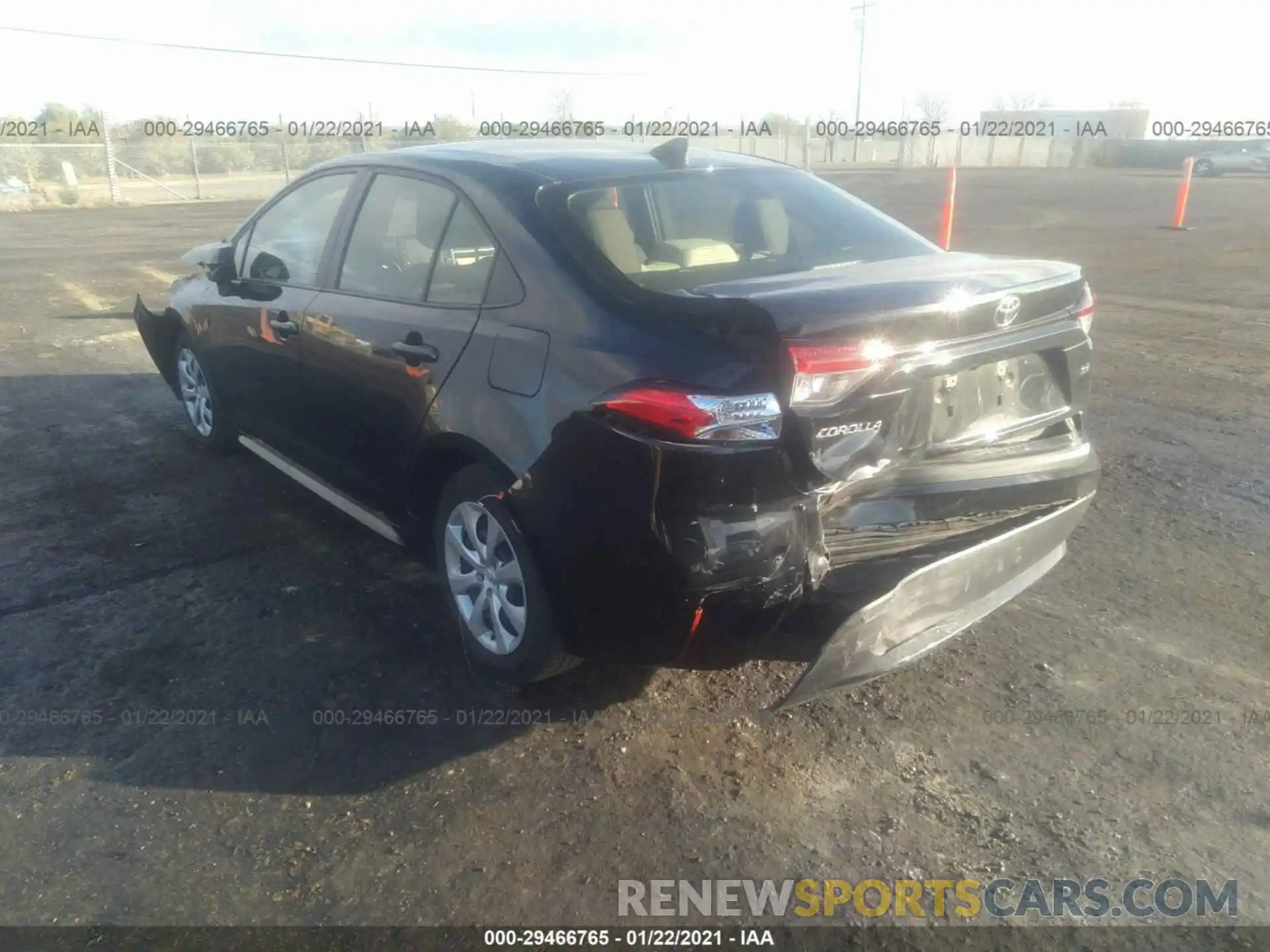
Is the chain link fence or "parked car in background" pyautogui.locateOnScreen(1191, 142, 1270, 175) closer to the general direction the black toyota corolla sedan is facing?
the chain link fence

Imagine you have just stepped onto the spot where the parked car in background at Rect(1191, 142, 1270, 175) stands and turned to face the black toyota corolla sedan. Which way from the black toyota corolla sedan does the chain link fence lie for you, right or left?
right

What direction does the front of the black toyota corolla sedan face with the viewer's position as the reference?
facing away from the viewer and to the left of the viewer

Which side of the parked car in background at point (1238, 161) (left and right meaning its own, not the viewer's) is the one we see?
left

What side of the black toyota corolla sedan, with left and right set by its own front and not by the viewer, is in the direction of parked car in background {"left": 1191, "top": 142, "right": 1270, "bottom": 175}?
right
